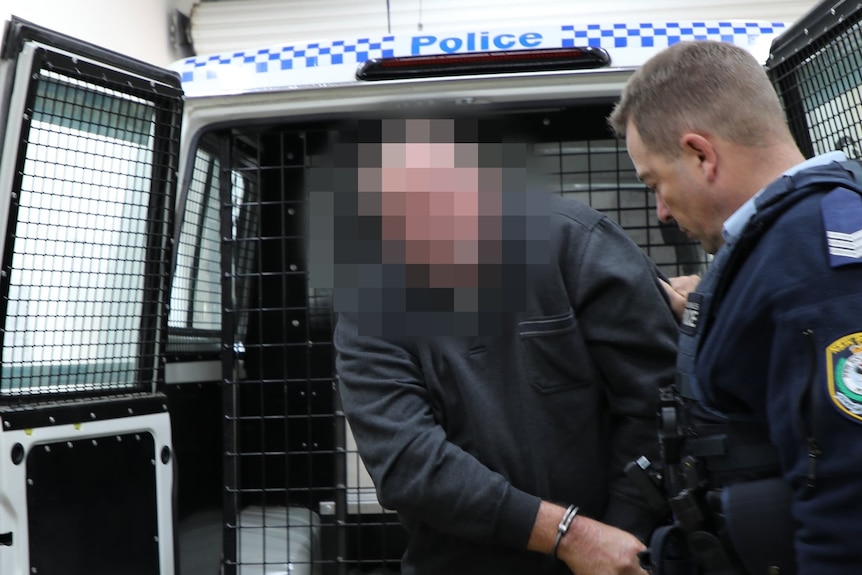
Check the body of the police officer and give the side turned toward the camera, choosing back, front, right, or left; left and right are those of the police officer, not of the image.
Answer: left

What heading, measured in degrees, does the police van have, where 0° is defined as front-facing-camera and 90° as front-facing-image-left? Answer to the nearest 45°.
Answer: approximately 180°

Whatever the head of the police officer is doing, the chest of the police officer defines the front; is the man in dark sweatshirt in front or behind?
in front

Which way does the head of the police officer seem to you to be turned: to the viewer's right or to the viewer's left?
to the viewer's left

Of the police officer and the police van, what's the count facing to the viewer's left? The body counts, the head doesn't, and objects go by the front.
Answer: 1

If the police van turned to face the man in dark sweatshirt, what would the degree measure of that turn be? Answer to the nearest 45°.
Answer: approximately 135° to its right

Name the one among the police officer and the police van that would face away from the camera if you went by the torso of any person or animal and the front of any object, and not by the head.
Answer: the police van
